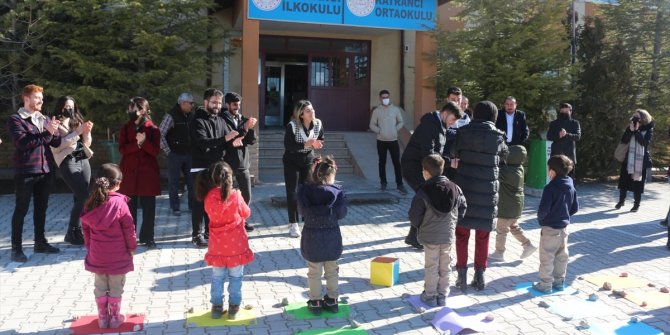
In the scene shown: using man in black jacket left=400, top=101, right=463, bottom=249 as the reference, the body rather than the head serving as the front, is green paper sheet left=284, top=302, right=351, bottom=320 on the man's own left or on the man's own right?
on the man's own right

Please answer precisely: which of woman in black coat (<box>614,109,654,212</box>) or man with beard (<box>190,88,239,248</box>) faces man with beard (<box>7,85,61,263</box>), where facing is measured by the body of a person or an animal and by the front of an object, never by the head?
the woman in black coat

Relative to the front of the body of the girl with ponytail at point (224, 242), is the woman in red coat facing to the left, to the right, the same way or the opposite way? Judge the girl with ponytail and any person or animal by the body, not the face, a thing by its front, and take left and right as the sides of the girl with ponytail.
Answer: the opposite way

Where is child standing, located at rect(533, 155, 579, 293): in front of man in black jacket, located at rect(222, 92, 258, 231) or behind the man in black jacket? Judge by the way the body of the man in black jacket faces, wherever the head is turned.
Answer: in front

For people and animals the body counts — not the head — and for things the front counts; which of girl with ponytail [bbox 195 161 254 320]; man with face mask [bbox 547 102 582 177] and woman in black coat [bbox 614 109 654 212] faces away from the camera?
the girl with ponytail

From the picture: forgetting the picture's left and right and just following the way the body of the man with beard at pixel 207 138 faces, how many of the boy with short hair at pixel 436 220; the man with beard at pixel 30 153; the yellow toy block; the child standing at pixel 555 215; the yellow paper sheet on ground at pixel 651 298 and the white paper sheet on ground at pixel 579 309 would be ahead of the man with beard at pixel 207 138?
5

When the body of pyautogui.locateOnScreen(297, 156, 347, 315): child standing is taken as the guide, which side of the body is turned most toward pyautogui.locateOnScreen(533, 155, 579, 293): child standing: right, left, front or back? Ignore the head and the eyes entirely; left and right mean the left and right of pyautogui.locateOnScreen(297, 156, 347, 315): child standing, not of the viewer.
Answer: right

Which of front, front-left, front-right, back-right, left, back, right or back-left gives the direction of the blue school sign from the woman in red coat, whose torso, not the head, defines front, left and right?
back-left

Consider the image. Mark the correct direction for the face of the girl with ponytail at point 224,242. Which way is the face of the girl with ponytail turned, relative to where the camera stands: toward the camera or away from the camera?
away from the camera

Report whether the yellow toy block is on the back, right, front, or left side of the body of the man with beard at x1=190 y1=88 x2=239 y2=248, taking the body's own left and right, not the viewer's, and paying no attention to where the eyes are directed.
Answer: front

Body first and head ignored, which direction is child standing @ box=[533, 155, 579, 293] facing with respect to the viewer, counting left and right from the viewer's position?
facing away from the viewer and to the left of the viewer

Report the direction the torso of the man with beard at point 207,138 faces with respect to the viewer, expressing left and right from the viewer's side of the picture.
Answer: facing the viewer and to the right of the viewer

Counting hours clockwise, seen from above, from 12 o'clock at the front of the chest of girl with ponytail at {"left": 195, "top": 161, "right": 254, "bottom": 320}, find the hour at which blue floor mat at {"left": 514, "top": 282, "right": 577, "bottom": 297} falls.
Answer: The blue floor mat is roughly at 3 o'clock from the girl with ponytail.
